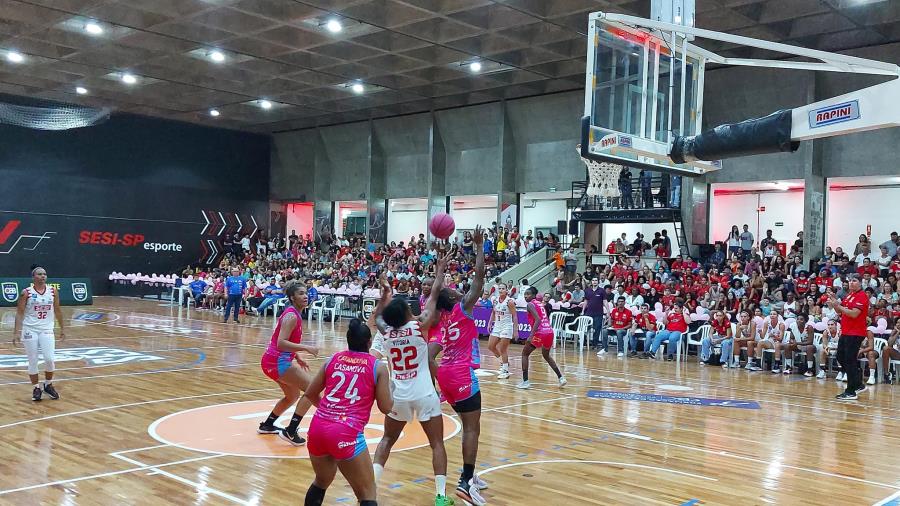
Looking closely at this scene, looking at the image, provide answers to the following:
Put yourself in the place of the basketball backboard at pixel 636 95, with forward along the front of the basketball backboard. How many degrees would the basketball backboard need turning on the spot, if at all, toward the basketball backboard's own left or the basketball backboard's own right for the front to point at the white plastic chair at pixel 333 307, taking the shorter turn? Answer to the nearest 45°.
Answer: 0° — it already faces it

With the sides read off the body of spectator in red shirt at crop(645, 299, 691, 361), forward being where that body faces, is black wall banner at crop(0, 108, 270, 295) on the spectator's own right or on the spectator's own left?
on the spectator's own right

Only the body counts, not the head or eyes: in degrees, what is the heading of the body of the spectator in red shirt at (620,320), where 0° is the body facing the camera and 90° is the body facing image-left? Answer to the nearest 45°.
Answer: approximately 45°

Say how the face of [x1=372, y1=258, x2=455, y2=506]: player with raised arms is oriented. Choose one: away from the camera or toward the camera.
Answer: away from the camera

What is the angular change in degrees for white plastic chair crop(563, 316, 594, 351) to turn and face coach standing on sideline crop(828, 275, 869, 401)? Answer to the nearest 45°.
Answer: approximately 90° to its left

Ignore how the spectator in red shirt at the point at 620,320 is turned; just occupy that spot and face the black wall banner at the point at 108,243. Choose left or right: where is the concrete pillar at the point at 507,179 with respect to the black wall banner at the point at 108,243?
right

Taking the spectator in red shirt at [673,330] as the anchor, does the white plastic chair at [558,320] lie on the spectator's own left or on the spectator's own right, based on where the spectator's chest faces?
on the spectator's own right
